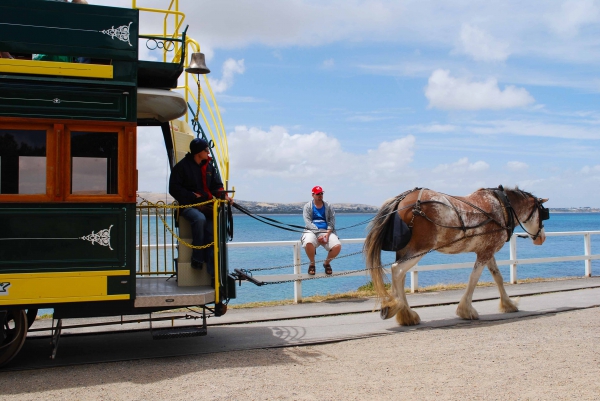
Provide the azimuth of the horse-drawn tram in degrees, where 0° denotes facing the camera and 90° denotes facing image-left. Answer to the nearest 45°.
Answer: approximately 270°

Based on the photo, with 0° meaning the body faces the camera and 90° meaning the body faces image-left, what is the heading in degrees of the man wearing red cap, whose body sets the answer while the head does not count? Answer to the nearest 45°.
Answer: approximately 0°

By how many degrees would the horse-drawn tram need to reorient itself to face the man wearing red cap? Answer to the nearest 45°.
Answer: approximately 45° to its left

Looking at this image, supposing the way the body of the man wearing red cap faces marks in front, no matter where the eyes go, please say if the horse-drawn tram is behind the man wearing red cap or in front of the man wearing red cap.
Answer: in front

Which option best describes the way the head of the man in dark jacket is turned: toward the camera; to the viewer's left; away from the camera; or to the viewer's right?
to the viewer's right

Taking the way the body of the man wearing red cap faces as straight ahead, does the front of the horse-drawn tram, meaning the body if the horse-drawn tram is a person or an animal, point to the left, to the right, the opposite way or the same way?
to the left

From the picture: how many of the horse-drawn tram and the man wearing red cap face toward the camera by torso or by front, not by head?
1
